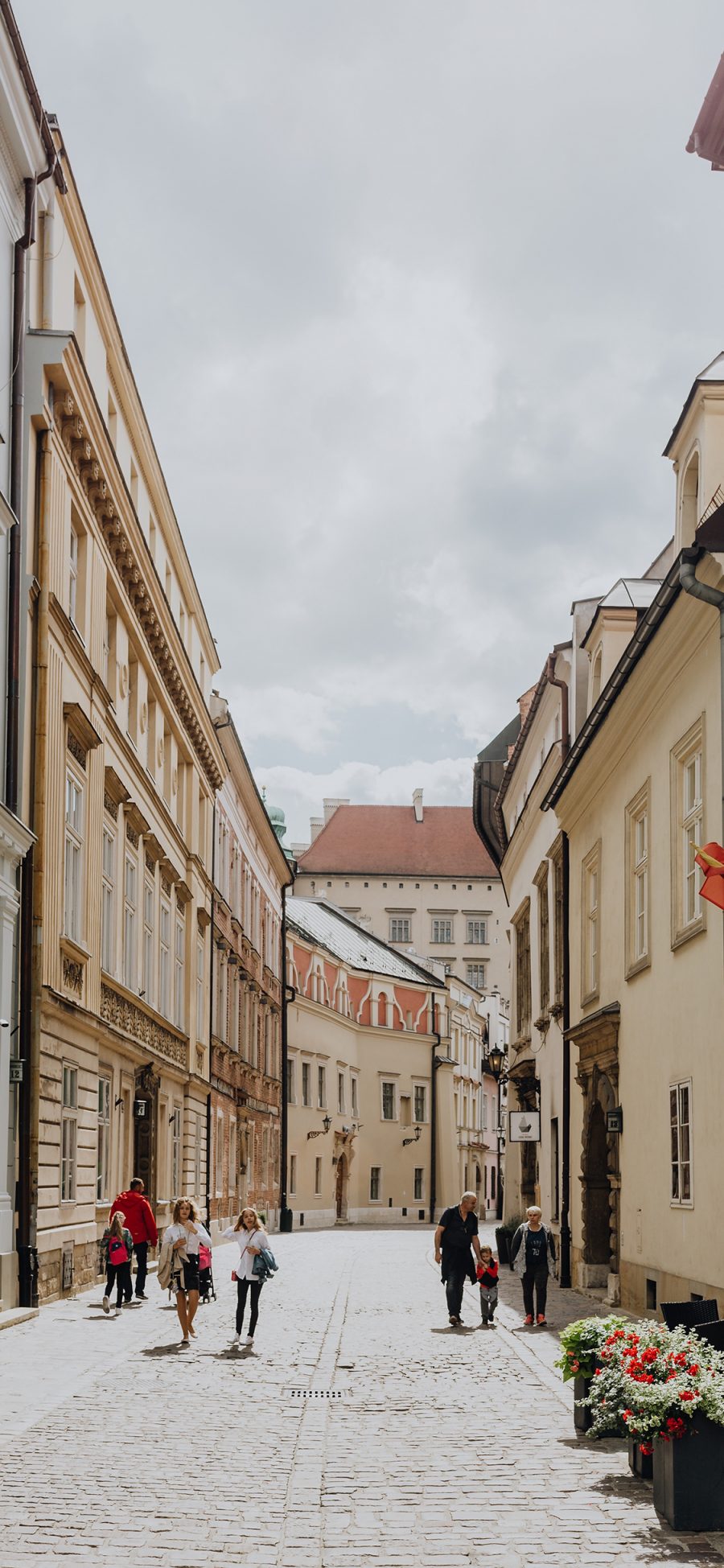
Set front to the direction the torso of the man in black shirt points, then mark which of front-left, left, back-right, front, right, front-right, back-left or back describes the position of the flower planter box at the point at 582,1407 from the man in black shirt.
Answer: front

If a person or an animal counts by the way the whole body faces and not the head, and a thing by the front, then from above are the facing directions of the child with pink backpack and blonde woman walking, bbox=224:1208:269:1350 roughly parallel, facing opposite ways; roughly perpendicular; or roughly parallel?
roughly parallel, facing opposite ways

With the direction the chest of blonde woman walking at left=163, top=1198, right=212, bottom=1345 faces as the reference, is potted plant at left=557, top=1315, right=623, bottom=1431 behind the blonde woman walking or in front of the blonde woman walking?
in front

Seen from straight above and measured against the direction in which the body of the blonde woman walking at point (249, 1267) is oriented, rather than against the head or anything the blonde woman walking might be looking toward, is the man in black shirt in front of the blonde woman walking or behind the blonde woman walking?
behind

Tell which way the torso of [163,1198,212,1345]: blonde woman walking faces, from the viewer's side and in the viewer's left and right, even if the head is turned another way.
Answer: facing the viewer

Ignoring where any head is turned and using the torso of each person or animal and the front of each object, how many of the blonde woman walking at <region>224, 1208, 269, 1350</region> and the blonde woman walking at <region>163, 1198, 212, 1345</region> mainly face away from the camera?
0

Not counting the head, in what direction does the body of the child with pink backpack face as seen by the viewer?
away from the camera

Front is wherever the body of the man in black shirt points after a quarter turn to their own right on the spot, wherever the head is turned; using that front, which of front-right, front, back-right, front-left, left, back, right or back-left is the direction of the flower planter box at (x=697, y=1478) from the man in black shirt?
left

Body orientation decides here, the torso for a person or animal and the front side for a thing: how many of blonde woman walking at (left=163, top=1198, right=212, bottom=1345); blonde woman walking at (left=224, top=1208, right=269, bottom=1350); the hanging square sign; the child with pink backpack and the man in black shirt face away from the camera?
1

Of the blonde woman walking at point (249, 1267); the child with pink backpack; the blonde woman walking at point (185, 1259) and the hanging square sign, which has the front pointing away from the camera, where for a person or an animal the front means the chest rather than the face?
the child with pink backpack

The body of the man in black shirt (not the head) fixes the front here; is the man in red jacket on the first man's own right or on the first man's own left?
on the first man's own right

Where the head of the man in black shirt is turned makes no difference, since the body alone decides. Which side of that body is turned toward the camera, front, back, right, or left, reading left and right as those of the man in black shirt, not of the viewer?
front

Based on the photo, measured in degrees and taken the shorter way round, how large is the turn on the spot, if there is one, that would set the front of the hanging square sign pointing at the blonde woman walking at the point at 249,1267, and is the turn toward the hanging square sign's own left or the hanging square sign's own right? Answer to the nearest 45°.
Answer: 0° — it already faces them

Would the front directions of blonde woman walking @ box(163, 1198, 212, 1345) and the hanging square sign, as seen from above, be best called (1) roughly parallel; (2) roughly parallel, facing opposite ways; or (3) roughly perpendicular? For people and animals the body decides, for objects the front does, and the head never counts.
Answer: roughly parallel

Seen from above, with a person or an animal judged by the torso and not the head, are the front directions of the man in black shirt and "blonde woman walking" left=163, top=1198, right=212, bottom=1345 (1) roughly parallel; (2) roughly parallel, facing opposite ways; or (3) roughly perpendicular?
roughly parallel

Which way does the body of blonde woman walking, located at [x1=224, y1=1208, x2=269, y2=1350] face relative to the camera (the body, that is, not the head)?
toward the camera
